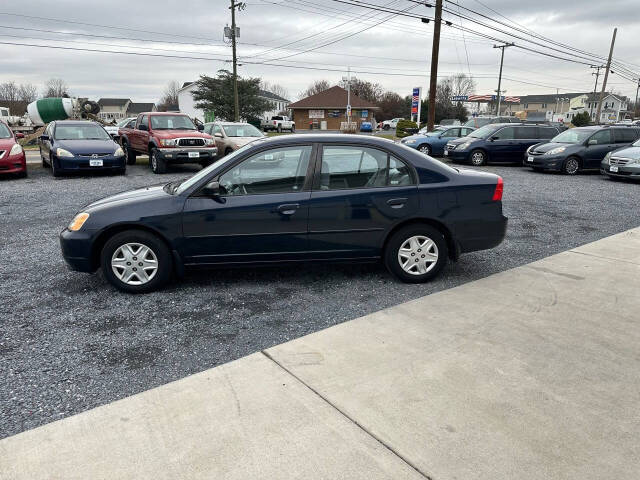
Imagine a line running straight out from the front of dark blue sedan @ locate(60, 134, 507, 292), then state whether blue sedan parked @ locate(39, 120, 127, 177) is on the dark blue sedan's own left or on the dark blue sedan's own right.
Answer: on the dark blue sedan's own right

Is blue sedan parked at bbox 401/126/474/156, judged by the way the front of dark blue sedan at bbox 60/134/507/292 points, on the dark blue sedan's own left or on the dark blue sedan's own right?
on the dark blue sedan's own right

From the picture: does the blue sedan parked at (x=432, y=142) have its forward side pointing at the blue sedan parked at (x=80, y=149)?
yes

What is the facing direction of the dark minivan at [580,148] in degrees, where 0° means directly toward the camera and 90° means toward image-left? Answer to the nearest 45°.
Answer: approximately 45°

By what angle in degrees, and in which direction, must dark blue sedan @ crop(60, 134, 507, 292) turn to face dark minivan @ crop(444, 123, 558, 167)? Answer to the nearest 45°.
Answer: approximately 135° to its right

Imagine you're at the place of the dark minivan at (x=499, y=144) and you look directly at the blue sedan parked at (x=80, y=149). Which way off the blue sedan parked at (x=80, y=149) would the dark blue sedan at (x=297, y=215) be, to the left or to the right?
left

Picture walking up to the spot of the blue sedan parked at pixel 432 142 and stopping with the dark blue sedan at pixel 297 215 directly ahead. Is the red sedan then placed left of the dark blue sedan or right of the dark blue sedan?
right

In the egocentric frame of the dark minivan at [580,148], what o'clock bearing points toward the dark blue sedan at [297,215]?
The dark blue sedan is roughly at 11 o'clock from the dark minivan.

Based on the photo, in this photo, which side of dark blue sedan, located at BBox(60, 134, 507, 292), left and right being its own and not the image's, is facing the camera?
left

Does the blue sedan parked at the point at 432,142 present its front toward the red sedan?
yes

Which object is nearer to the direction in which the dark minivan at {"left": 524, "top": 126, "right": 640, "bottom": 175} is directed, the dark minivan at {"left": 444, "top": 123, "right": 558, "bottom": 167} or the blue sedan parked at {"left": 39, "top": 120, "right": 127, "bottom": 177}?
the blue sedan parked

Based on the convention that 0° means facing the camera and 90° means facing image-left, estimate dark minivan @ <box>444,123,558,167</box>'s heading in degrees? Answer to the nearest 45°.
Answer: approximately 45°
